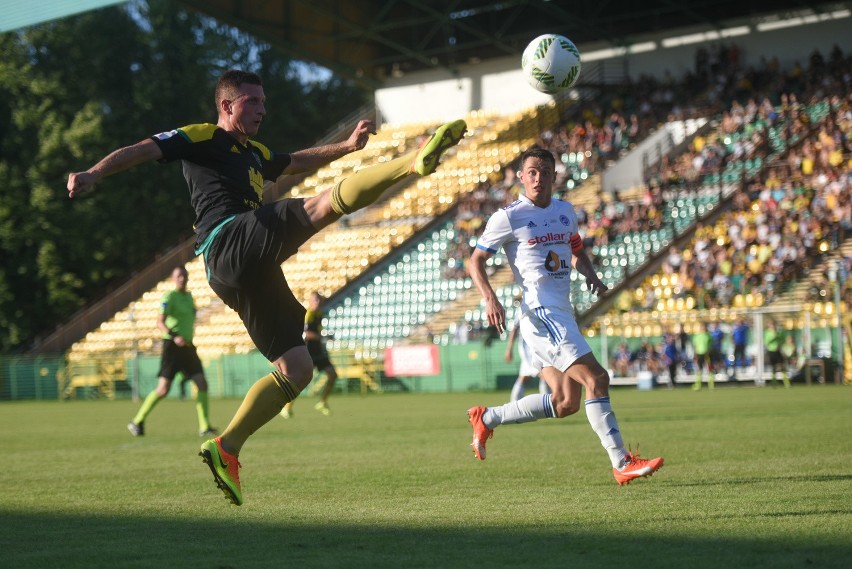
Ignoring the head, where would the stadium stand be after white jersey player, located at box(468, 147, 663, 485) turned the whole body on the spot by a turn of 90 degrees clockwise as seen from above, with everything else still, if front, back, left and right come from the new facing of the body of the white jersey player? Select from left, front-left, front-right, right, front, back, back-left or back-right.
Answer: back-right

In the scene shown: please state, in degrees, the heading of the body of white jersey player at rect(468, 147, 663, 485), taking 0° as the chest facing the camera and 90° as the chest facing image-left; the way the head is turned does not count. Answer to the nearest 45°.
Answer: approximately 315°

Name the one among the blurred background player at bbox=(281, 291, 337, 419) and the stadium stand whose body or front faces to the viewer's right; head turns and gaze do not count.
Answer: the blurred background player

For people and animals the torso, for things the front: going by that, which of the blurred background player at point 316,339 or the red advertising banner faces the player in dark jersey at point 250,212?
the red advertising banner

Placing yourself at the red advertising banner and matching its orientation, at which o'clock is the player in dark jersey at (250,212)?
The player in dark jersey is roughly at 12 o'clock from the red advertising banner.

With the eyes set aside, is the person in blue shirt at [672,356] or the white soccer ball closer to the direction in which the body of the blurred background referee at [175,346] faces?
the white soccer ball

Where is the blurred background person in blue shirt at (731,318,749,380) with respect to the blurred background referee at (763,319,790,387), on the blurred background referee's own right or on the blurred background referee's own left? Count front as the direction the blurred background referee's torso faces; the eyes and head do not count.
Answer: on the blurred background referee's own right

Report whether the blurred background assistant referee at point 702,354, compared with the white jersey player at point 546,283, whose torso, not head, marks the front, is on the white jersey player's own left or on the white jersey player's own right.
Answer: on the white jersey player's own left

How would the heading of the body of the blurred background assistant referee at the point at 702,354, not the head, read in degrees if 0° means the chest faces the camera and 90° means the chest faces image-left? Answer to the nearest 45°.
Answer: approximately 0°

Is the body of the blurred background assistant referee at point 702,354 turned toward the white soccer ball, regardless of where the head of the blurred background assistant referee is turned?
yes

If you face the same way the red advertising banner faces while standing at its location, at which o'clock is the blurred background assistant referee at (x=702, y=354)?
The blurred background assistant referee is roughly at 10 o'clock from the red advertising banner.

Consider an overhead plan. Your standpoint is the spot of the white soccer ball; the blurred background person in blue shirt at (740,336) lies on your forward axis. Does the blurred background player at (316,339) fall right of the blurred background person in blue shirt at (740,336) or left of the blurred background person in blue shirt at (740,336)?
left
